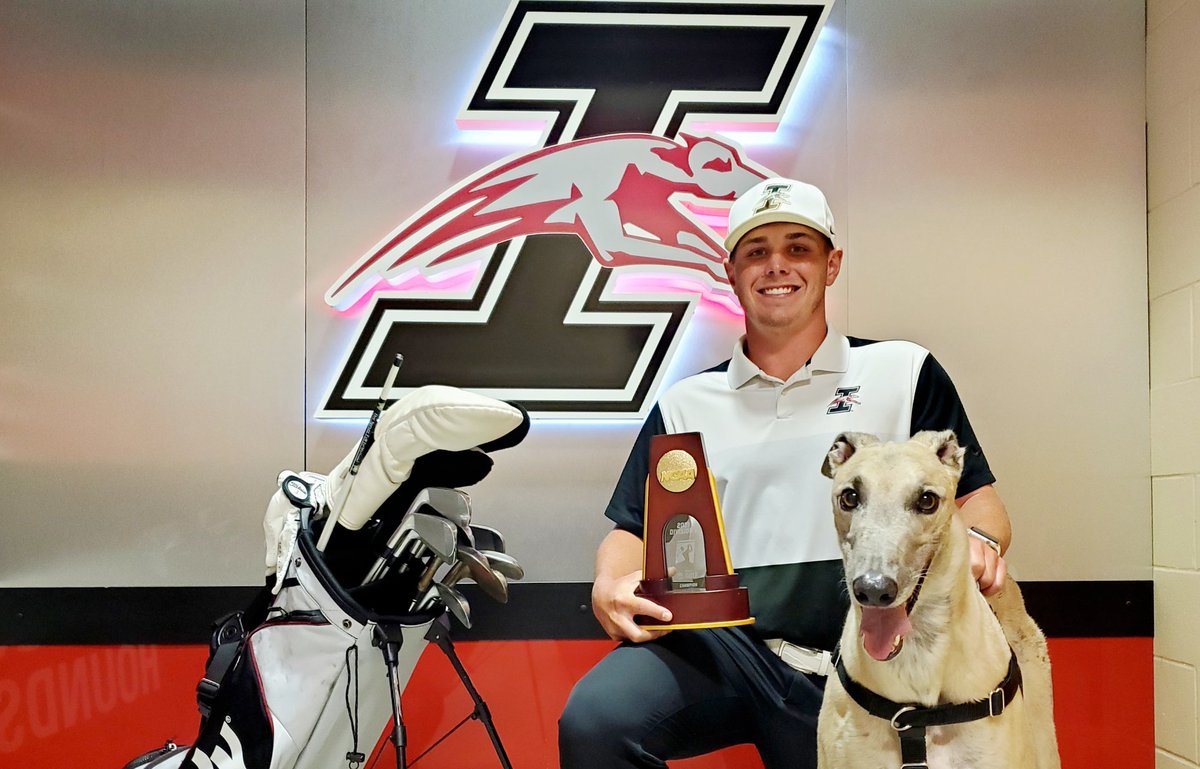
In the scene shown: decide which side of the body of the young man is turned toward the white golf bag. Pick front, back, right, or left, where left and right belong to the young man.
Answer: right

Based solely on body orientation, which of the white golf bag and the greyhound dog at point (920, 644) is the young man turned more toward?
the greyhound dog

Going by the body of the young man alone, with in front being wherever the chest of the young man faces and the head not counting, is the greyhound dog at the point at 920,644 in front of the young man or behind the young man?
in front

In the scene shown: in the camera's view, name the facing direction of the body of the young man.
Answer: toward the camera
